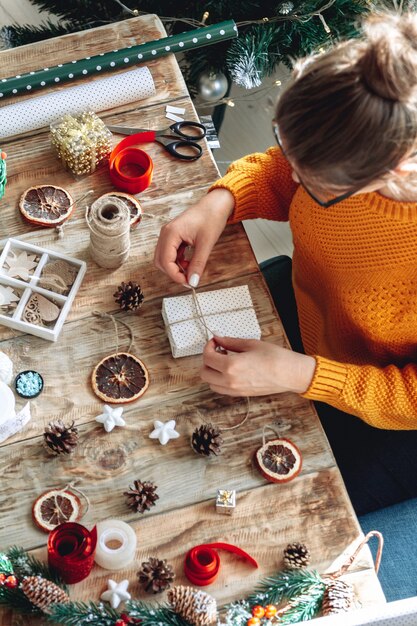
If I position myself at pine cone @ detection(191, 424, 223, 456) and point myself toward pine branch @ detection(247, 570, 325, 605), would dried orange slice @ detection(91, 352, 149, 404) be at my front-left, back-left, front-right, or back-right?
back-right

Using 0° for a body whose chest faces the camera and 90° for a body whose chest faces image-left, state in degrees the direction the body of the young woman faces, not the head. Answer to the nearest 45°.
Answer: approximately 45°
